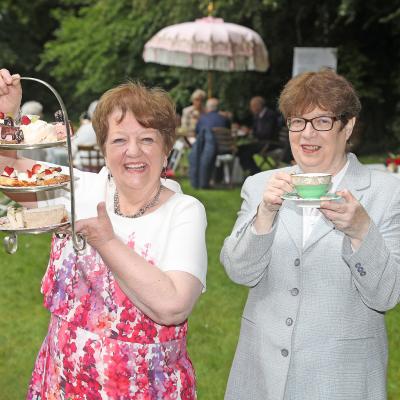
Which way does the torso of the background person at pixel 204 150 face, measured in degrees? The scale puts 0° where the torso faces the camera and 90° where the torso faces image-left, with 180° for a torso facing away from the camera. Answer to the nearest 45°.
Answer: approximately 180°

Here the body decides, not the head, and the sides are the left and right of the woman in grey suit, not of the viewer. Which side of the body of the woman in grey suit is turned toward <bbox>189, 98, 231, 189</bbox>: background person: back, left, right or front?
back

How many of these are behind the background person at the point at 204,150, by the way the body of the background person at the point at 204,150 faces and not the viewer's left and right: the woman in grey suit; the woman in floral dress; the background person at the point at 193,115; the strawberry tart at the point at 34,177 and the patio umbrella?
3

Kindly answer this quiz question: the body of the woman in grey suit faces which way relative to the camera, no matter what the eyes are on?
toward the camera

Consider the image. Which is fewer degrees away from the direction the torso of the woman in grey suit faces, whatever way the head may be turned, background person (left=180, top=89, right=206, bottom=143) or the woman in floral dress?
the woman in floral dress

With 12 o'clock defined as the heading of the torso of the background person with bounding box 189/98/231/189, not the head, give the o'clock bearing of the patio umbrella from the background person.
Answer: The patio umbrella is roughly at 12 o'clock from the background person.

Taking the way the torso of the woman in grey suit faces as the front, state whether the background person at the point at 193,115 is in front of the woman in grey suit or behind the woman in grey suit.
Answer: behind

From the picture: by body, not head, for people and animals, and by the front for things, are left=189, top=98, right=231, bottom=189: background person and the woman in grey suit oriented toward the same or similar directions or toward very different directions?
very different directions

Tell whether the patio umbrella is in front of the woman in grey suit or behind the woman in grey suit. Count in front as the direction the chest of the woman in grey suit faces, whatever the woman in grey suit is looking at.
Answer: behind

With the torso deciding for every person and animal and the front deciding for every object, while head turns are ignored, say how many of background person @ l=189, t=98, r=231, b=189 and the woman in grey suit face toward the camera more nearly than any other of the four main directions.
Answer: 1
